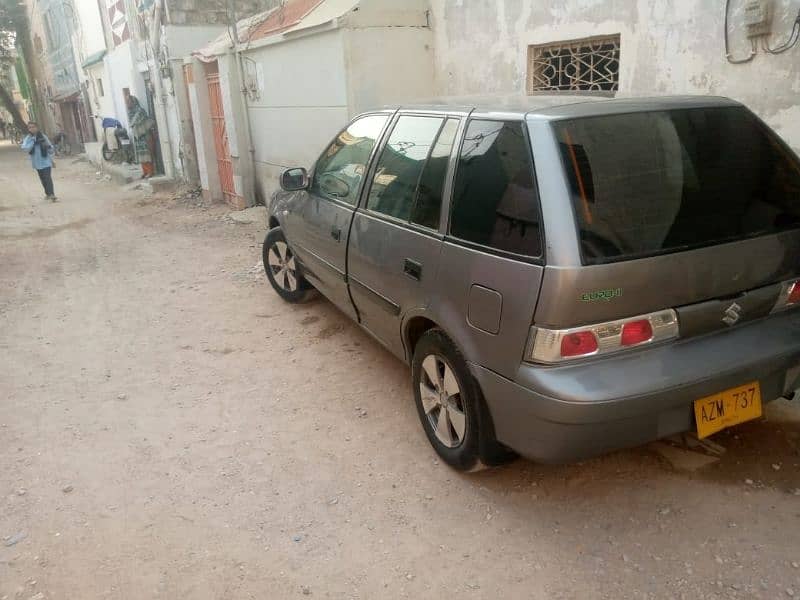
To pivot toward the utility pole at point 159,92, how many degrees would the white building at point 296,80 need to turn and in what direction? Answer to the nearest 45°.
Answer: approximately 90° to its right

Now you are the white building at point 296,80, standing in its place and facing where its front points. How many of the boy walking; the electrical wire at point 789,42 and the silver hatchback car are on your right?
1

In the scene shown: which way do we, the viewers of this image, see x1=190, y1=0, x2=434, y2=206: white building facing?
facing the viewer and to the left of the viewer

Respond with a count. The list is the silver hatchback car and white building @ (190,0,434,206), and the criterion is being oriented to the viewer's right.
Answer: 0

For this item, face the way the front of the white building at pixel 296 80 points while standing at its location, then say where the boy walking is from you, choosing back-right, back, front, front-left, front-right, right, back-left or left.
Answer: right

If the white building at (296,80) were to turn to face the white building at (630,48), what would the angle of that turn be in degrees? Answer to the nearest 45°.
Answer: approximately 90° to its left

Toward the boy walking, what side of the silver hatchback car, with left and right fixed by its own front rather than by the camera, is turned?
front

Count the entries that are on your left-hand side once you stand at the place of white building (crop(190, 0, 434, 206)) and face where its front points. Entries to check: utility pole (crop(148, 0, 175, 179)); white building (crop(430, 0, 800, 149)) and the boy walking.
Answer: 1

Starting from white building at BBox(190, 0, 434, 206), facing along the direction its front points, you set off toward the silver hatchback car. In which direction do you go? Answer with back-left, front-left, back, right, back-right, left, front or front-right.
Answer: front-left

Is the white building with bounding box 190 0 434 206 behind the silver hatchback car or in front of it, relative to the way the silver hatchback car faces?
in front

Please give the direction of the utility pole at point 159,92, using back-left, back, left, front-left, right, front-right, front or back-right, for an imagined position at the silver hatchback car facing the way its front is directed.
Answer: front

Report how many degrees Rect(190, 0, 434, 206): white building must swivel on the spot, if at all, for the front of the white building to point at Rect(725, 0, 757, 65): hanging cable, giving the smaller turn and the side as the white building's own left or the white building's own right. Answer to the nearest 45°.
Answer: approximately 90° to the white building's own left

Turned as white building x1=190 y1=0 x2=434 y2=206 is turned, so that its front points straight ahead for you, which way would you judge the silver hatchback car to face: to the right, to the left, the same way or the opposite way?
to the right

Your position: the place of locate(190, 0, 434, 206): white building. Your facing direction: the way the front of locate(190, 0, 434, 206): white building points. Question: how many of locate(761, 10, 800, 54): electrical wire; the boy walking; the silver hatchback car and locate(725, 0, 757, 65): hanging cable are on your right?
1

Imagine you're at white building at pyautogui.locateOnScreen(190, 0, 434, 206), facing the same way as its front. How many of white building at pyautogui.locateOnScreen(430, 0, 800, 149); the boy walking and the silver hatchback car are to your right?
1

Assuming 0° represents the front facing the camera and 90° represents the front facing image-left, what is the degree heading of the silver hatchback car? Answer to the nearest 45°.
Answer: approximately 135°

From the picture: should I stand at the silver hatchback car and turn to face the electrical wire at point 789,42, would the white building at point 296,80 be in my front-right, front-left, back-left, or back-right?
front-left
